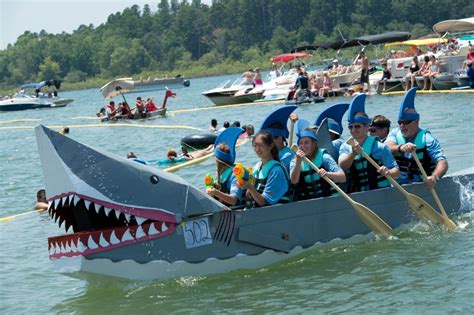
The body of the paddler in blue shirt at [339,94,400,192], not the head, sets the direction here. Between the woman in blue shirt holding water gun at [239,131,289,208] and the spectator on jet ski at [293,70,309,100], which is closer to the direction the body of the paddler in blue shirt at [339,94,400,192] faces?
the woman in blue shirt holding water gun

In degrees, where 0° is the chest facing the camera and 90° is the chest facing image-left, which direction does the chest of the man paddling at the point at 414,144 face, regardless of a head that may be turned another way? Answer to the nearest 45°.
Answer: approximately 45°

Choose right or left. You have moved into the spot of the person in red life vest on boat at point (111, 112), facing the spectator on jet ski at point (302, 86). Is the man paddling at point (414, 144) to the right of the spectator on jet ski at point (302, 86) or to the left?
right

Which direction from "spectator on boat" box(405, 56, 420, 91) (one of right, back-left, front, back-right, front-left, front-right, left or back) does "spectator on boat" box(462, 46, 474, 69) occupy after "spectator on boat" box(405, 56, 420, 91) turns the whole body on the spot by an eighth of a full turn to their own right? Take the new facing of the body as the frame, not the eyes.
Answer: back-left

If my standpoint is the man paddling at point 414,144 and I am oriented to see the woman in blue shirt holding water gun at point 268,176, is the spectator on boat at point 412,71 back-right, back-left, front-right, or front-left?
back-right

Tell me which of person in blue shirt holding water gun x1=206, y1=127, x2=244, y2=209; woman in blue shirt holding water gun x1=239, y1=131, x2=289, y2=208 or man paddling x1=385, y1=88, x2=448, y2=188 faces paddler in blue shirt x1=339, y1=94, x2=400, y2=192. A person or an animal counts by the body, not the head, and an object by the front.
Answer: the man paddling

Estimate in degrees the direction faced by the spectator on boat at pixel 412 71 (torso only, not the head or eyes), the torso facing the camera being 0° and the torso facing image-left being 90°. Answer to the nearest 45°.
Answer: approximately 45°

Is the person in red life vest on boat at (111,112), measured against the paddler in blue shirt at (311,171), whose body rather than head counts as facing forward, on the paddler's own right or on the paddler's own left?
on the paddler's own right

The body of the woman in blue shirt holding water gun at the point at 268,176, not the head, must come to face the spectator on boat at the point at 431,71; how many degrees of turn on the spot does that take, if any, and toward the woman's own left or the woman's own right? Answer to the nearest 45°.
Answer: approximately 135° to the woman's own right

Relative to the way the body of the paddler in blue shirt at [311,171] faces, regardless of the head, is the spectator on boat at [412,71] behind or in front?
behind
